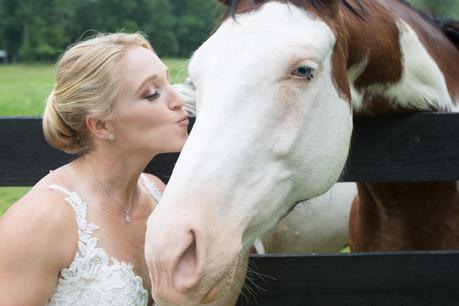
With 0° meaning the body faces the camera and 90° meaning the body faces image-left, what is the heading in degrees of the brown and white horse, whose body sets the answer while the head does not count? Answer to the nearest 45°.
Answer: approximately 45°

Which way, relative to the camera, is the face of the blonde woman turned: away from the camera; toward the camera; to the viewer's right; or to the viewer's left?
to the viewer's right

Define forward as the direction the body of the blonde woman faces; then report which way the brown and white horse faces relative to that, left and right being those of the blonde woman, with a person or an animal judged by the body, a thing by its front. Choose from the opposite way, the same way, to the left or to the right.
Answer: to the right

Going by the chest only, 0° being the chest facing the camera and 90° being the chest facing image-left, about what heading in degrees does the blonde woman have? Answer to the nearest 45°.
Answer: approximately 315°
